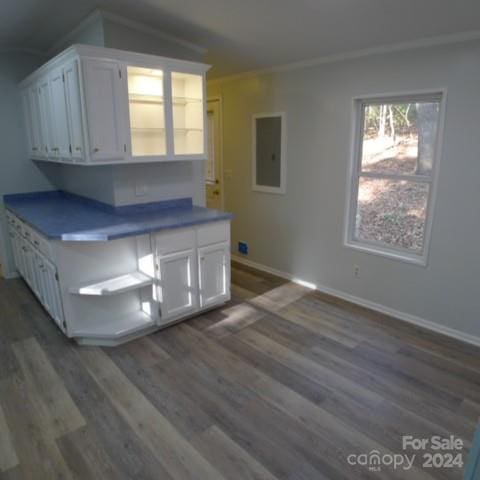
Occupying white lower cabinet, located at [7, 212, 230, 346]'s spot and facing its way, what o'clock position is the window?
The window is roughly at 9 o'clock from the white lower cabinet.

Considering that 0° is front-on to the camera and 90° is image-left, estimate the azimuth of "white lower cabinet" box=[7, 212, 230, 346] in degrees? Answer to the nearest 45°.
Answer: approximately 0°
